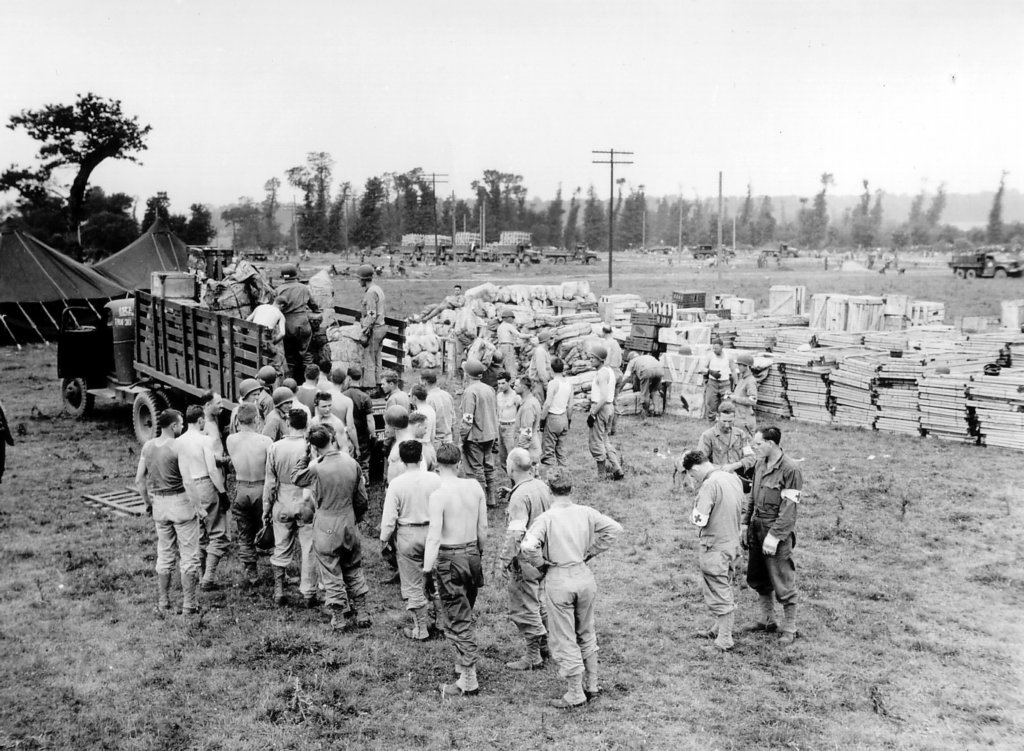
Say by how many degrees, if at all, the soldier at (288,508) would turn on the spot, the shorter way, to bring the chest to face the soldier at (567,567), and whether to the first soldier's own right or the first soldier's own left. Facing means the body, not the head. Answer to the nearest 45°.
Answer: approximately 135° to the first soldier's own right

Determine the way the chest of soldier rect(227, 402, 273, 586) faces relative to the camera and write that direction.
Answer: away from the camera

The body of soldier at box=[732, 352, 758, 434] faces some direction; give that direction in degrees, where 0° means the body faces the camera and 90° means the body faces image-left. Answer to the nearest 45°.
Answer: approximately 45°

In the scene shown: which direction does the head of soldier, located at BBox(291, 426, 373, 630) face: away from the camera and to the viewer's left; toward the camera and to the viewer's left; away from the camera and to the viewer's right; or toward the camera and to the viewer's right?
away from the camera and to the viewer's left

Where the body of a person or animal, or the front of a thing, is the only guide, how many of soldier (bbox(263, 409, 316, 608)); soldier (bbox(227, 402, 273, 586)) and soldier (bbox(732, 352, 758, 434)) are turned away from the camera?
2

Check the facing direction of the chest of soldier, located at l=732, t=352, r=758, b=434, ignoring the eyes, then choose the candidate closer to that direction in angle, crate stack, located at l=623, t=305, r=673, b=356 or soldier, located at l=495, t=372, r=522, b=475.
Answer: the soldier

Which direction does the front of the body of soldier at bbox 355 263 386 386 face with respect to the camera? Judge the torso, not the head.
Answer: to the viewer's left

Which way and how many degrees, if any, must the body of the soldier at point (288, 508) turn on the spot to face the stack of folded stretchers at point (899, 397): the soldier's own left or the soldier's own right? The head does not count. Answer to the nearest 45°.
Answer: approximately 45° to the soldier's own right

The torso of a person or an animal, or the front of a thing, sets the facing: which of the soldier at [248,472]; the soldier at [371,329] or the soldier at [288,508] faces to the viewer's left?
the soldier at [371,329]

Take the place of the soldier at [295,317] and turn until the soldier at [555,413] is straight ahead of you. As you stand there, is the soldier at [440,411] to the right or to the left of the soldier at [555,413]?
right

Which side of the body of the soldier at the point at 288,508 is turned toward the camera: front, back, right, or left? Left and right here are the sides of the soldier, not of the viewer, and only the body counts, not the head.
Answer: back
